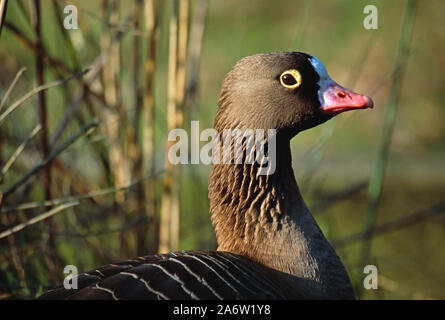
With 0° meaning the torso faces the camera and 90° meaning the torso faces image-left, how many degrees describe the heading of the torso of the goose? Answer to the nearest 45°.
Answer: approximately 270°

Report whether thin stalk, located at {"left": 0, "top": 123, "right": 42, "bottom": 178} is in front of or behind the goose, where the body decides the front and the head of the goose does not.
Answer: behind

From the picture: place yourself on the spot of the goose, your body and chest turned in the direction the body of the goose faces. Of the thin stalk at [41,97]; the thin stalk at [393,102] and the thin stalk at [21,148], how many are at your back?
2

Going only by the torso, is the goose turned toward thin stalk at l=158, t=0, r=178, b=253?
no

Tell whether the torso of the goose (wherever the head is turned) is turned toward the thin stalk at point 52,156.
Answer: no

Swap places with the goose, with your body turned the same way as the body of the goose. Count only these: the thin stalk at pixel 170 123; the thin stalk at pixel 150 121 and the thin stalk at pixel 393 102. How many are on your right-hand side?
0

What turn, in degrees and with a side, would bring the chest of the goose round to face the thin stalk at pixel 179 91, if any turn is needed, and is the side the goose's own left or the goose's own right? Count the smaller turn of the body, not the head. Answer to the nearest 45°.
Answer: approximately 135° to the goose's own left

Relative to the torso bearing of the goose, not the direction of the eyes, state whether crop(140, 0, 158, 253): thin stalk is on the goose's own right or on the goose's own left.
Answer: on the goose's own left

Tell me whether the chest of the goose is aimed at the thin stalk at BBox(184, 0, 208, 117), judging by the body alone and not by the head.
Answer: no
